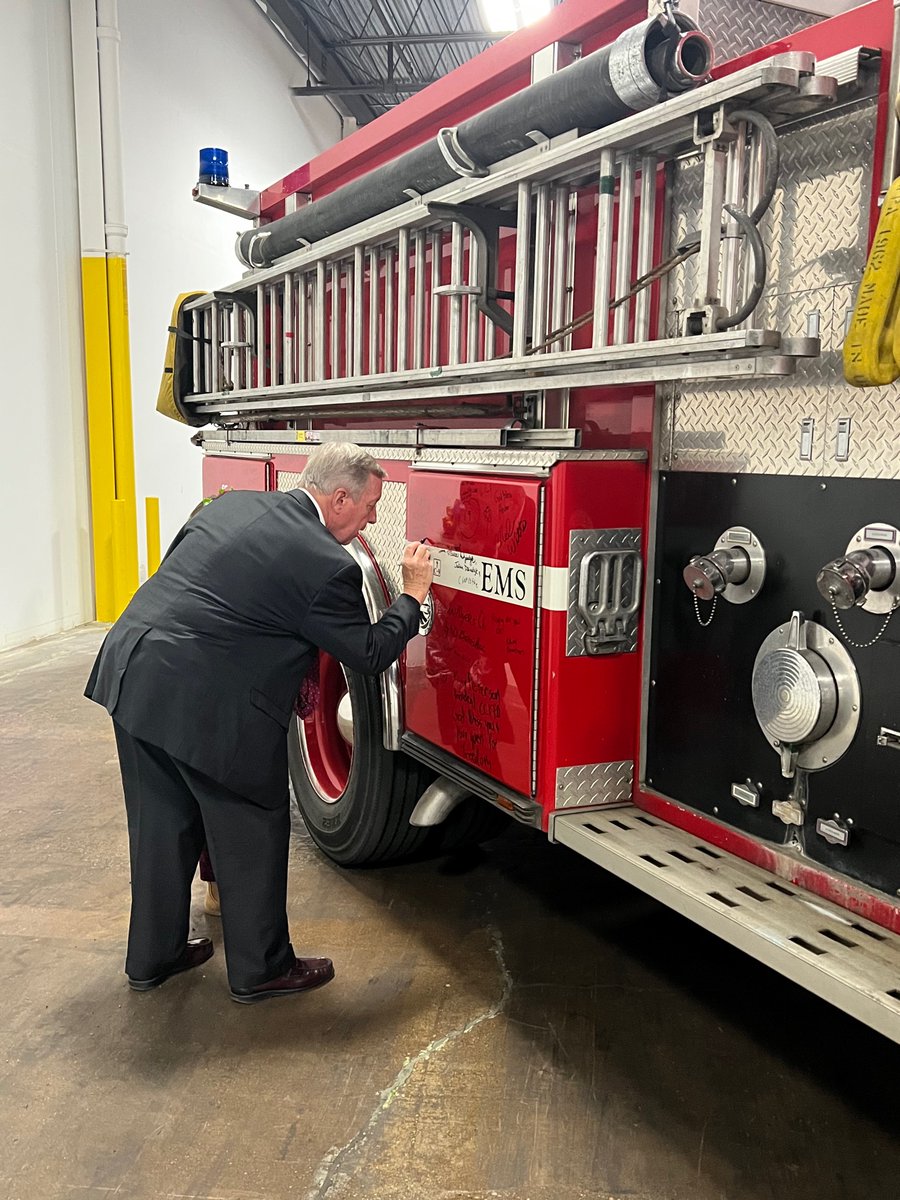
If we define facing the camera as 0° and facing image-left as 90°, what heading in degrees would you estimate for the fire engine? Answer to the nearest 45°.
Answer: approximately 315°

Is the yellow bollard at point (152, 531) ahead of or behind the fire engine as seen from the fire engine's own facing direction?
behind

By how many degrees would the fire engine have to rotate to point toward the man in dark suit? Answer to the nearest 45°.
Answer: approximately 135° to its right
